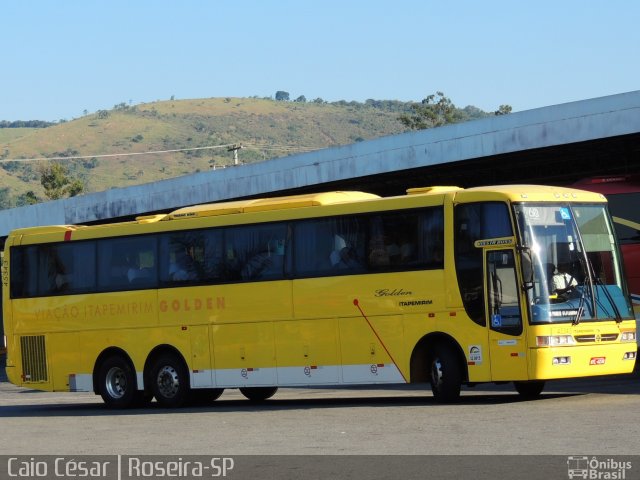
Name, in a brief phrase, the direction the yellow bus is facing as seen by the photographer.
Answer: facing the viewer and to the right of the viewer
